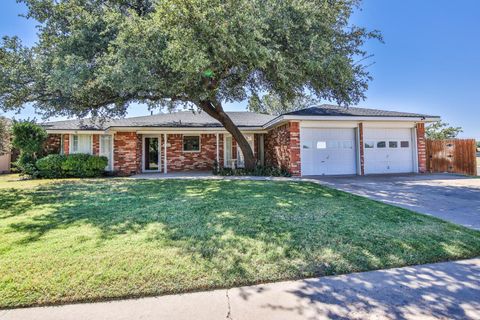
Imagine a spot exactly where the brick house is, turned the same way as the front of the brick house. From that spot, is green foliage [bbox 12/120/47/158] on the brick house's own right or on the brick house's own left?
on the brick house's own right

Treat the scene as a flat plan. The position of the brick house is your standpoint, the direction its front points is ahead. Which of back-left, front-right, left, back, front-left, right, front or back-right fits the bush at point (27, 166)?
right

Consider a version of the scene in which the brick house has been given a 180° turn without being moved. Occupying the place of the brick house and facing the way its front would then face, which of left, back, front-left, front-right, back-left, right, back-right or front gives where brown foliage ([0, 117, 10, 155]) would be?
left

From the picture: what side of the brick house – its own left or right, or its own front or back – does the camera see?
front

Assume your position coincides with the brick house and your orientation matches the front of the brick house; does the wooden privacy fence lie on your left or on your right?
on your left

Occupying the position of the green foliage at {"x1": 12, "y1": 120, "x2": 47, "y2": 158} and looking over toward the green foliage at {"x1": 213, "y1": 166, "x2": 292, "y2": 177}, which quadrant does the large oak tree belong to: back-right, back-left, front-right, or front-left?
front-right
